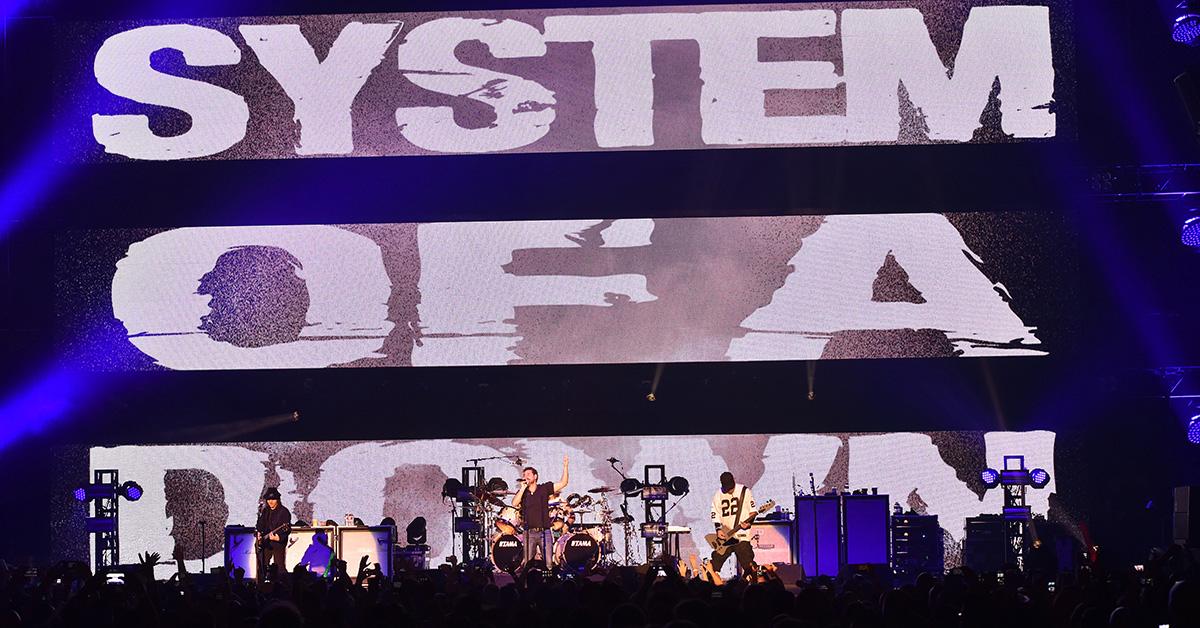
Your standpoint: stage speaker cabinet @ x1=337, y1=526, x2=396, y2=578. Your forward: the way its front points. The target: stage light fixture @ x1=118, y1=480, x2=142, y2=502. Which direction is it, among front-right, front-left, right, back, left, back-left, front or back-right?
back-right

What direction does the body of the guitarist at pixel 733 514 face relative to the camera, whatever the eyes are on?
toward the camera

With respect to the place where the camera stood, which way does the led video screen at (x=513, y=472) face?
facing the viewer

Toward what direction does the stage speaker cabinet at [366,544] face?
toward the camera

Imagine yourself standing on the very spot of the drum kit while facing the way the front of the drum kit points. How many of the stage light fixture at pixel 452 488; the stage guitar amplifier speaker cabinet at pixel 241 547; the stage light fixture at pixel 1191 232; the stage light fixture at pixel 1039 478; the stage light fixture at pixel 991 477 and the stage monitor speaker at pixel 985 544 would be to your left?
4

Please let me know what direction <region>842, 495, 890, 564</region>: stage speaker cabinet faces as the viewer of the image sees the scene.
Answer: facing the viewer

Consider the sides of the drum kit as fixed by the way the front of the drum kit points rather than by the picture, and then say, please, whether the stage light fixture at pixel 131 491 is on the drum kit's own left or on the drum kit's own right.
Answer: on the drum kit's own right

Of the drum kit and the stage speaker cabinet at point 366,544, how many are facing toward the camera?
2
